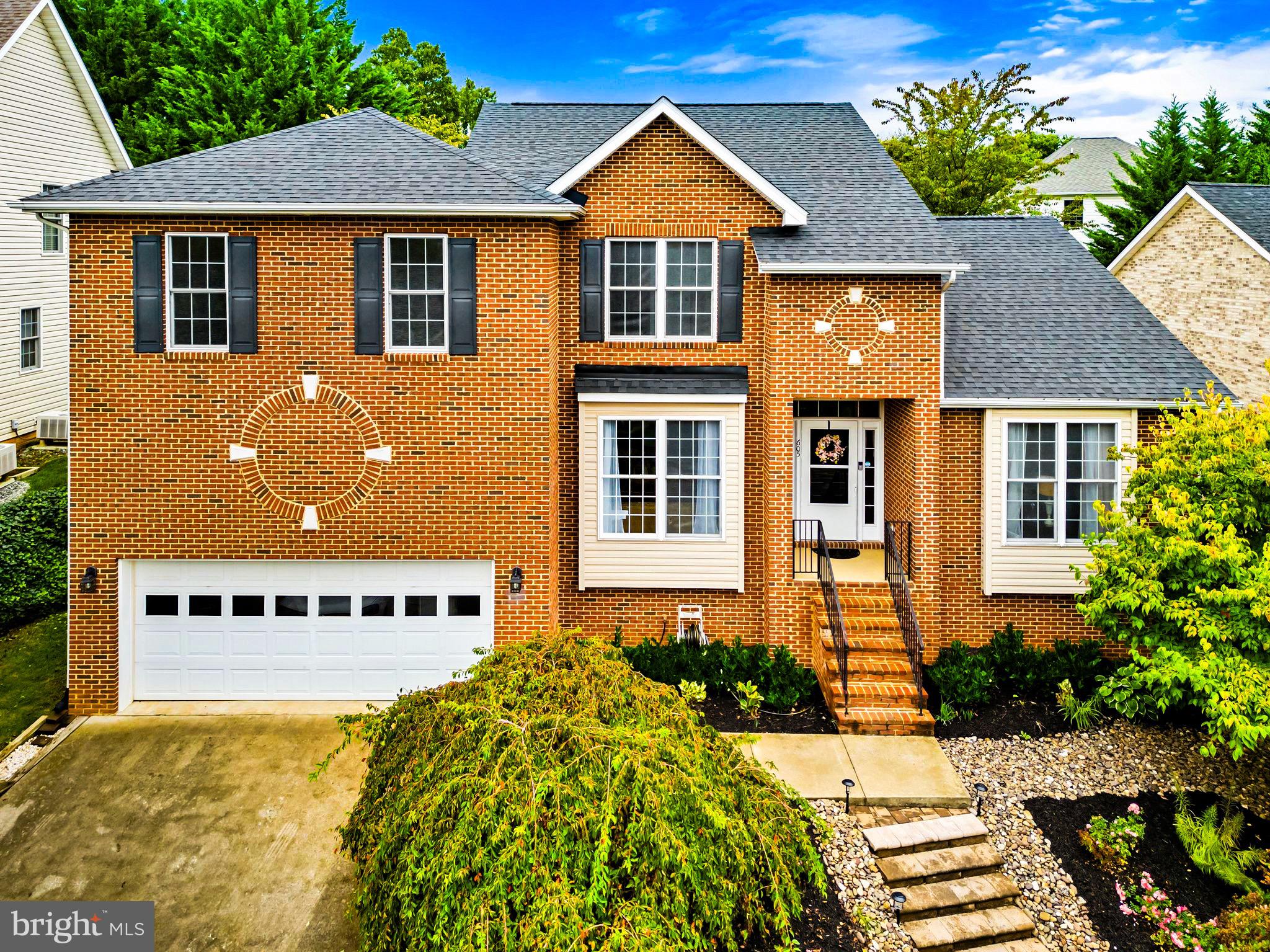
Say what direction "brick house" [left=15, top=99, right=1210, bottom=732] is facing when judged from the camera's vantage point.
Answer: facing the viewer

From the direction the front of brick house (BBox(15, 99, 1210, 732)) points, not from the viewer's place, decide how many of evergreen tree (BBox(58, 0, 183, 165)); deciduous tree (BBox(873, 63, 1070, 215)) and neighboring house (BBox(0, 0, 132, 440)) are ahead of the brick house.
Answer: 0

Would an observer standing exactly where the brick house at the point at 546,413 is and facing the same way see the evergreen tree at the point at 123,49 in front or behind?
behind

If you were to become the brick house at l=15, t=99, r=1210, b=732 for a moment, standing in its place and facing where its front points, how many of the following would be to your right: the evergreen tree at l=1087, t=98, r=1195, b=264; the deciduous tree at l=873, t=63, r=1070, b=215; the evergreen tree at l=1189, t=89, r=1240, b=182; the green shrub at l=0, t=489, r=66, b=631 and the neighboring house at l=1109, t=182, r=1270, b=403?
1

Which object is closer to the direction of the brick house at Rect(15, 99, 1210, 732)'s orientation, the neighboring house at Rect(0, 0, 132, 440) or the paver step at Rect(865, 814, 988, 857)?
the paver step

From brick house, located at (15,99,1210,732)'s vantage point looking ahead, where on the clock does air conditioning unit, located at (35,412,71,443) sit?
The air conditioning unit is roughly at 4 o'clock from the brick house.

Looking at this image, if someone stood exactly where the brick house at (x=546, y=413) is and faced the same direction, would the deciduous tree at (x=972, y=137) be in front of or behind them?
behind

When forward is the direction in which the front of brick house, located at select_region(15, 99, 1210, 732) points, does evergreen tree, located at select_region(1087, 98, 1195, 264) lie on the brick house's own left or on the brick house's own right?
on the brick house's own left

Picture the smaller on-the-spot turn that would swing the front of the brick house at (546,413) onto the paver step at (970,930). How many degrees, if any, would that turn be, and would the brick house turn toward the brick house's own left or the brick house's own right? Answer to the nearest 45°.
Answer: approximately 45° to the brick house's own left

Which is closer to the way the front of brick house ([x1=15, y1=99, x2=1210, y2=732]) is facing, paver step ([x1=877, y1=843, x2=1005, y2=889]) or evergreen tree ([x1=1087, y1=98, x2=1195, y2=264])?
the paver step

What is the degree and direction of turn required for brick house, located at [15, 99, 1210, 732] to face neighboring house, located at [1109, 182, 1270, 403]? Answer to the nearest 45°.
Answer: approximately 135° to its left

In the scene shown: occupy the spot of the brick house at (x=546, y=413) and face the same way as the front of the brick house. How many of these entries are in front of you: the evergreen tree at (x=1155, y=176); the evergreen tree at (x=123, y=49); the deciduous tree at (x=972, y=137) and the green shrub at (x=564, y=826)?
1

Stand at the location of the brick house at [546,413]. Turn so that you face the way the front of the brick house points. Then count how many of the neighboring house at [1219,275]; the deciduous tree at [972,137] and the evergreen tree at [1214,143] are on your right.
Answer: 0

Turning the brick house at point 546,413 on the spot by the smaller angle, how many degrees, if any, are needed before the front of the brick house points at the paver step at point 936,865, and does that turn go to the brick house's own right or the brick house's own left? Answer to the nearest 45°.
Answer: approximately 45° to the brick house's own left

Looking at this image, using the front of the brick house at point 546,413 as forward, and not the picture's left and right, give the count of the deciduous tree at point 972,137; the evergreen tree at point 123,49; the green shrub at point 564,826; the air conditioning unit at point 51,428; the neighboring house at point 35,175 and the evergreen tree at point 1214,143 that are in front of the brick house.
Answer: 1

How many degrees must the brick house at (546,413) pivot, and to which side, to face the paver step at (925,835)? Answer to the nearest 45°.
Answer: approximately 45° to its left

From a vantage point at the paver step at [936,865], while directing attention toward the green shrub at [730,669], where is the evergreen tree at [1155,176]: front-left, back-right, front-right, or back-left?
front-right
